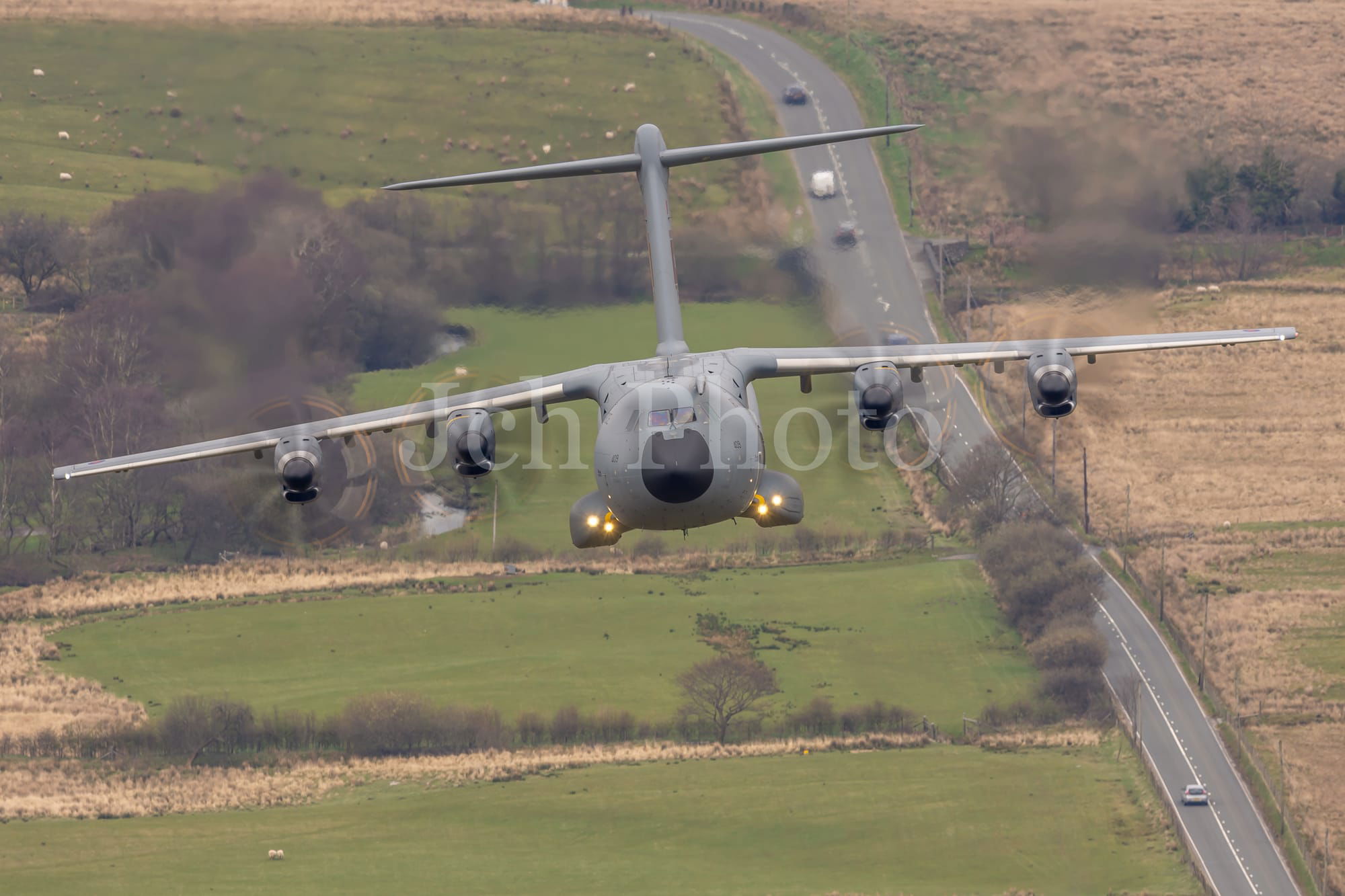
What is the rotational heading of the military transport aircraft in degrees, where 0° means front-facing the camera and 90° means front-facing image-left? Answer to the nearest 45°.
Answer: approximately 0°
